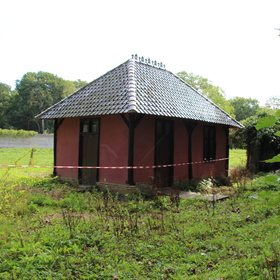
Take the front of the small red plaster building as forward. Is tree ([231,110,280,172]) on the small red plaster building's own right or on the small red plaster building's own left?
on the small red plaster building's own left

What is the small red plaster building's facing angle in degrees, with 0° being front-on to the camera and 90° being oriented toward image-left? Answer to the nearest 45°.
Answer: approximately 315°
